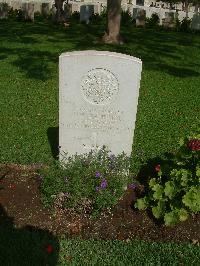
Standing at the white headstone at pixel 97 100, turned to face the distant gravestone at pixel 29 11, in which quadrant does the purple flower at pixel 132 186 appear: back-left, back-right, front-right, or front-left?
back-right

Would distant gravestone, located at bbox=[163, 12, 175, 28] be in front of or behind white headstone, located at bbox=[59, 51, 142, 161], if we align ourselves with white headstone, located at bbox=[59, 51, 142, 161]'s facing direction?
behind

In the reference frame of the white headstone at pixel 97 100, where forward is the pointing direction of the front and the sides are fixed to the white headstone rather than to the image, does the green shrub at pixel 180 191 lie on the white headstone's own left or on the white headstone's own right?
on the white headstone's own left

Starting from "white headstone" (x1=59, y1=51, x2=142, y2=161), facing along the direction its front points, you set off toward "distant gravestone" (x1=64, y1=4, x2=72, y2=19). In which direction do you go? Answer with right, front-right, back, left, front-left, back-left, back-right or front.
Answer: back

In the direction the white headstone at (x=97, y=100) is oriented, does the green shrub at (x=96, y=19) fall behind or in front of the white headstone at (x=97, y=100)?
behind

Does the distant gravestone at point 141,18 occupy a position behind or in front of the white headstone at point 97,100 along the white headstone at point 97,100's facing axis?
behind

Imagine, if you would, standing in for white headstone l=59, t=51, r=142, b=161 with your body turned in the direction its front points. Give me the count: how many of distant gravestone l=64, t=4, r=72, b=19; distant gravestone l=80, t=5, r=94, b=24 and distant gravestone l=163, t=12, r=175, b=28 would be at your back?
3

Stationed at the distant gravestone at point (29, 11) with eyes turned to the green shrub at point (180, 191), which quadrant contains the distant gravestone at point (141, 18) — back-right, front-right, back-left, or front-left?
front-left

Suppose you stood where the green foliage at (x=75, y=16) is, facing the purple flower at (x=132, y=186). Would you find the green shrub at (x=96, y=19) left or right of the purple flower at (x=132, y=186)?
left

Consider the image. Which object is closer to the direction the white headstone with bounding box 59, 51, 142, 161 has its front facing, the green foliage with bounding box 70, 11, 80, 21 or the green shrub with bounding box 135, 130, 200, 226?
the green shrub

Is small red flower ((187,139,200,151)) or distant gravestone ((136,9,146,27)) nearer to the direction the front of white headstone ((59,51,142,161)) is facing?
the small red flower

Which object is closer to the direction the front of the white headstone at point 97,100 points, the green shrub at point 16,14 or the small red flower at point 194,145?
the small red flower

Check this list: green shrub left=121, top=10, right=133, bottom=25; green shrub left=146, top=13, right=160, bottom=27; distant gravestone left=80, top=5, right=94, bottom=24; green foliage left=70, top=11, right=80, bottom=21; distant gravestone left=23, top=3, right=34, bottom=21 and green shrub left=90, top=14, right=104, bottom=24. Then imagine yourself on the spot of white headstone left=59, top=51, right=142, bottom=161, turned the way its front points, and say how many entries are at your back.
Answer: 6

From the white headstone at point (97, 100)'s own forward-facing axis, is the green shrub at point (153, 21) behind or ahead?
behind

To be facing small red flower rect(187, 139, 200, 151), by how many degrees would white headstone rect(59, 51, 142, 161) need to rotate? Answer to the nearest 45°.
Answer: approximately 45° to its left

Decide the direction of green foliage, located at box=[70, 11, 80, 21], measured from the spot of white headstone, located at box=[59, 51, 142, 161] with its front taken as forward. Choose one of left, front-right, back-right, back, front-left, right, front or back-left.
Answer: back

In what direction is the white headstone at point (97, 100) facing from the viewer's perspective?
toward the camera
